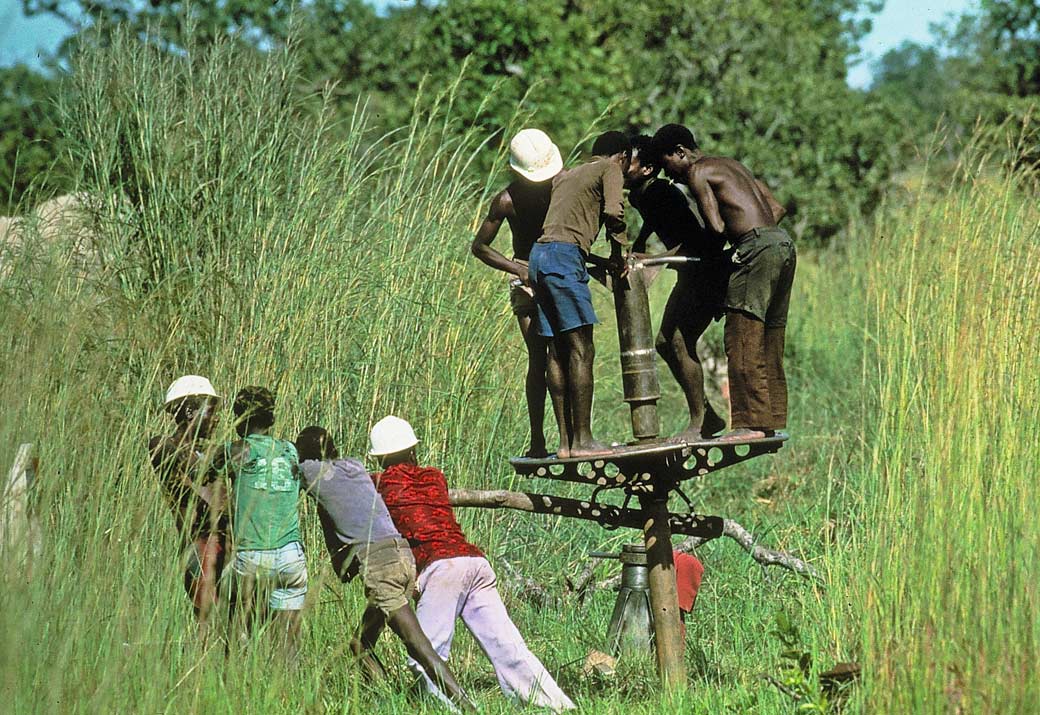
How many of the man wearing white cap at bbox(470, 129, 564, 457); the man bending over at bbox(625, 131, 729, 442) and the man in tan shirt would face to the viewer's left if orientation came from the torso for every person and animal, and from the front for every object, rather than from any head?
1

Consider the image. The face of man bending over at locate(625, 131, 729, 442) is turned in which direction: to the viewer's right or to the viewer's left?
to the viewer's left

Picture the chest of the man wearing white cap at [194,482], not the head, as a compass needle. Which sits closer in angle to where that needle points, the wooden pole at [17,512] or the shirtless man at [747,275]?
the shirtless man

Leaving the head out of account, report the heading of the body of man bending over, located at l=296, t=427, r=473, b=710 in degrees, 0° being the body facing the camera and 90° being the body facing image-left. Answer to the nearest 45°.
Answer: approximately 135°

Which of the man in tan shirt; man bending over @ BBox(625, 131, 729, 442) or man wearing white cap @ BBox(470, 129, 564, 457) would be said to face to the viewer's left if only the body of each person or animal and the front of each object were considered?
the man bending over

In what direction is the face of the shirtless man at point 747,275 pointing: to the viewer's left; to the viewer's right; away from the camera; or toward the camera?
to the viewer's left

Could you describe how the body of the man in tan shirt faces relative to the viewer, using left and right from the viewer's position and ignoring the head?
facing away from the viewer and to the right of the viewer

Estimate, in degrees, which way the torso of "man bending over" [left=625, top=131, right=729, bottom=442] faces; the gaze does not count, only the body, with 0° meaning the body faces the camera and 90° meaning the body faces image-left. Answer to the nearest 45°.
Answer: approximately 90°
